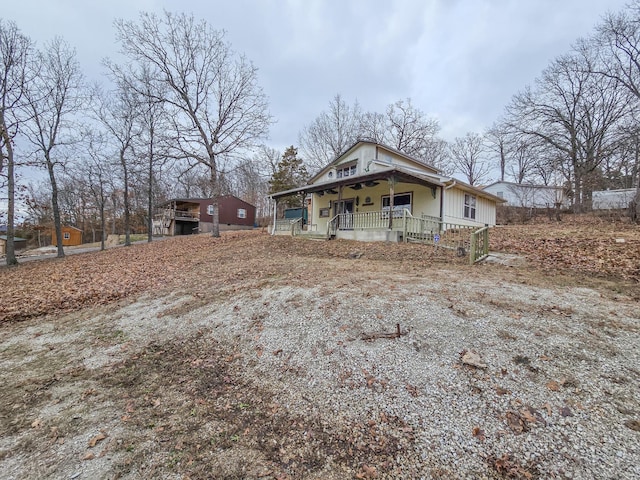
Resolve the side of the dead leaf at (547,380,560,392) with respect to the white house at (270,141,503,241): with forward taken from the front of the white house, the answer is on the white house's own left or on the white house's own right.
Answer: on the white house's own left

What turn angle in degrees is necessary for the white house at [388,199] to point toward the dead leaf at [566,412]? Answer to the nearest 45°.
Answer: approximately 45° to its left

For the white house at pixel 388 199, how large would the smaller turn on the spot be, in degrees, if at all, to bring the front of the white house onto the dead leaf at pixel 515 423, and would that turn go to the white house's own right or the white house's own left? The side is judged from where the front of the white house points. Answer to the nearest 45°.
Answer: approximately 45° to the white house's own left

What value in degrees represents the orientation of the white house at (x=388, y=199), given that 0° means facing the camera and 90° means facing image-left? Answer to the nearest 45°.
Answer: approximately 45°

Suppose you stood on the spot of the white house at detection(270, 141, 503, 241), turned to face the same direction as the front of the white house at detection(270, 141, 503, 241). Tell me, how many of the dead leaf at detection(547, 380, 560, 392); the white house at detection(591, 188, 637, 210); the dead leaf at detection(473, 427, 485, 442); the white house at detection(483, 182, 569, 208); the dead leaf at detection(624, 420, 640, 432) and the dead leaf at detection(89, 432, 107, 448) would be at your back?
2

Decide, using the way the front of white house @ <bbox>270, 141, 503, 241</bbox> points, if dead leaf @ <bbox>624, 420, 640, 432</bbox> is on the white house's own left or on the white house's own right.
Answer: on the white house's own left

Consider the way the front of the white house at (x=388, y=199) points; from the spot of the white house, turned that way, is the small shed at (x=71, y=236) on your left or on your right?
on your right

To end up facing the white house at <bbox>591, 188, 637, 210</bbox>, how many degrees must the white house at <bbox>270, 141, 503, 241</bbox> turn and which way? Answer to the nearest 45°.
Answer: approximately 180°

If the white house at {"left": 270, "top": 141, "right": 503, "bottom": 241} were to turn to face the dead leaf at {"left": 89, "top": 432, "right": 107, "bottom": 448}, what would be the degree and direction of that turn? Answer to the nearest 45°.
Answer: approximately 45° to its left

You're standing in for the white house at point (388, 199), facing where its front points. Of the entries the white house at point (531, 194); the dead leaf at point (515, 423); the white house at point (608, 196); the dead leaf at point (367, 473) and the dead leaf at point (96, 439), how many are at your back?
2

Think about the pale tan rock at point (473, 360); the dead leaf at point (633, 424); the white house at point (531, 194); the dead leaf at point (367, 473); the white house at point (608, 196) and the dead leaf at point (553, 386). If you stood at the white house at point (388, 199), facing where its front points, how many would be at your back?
2
